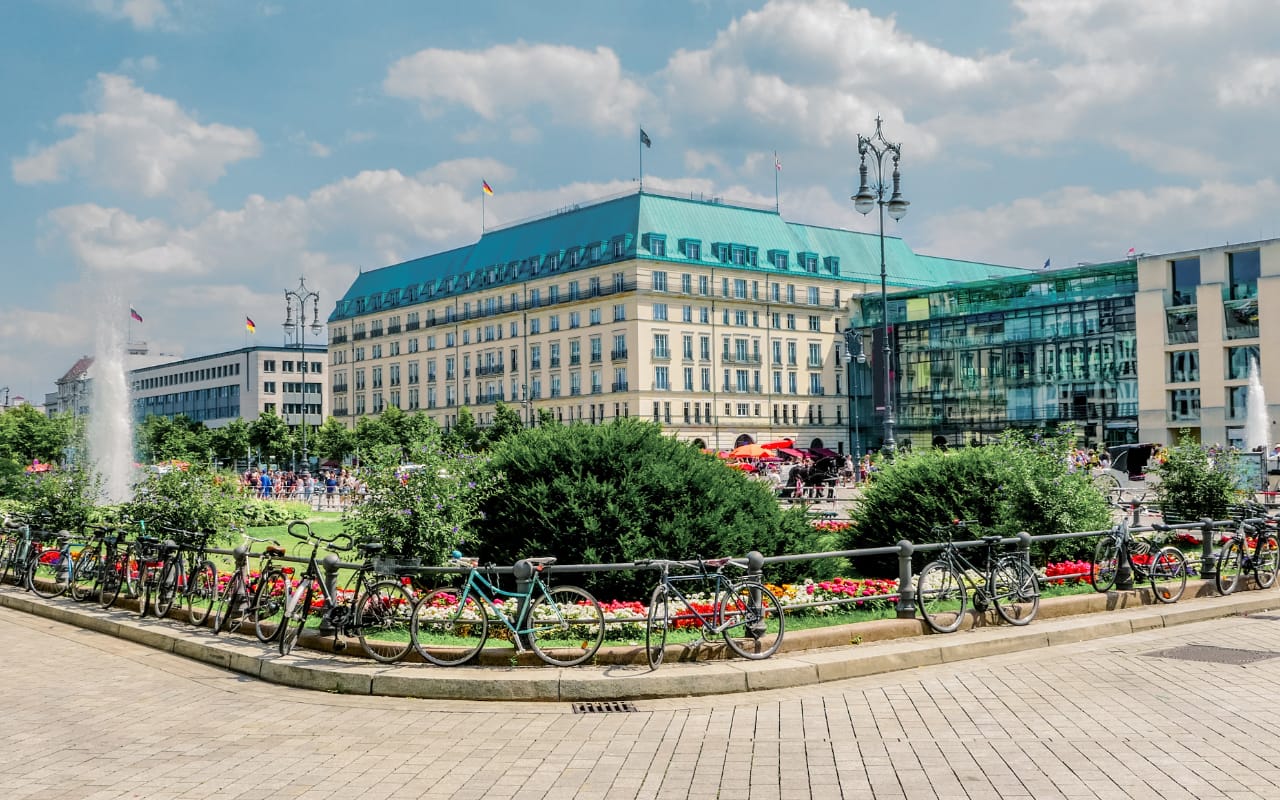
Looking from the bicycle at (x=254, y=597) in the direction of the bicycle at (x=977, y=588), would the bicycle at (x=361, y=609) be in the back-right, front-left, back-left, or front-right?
front-right

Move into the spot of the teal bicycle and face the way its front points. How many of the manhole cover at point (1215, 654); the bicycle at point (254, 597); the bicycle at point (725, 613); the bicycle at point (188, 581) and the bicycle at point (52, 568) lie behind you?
2

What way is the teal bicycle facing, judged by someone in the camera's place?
facing to the left of the viewer

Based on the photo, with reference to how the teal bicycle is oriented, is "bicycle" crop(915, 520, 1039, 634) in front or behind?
behind

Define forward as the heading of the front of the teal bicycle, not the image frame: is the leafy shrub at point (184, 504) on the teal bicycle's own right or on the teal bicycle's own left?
on the teal bicycle's own right

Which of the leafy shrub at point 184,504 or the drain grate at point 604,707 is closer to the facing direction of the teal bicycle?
the leafy shrub

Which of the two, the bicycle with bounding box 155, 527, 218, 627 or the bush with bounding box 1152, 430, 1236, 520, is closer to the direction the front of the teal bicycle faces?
the bicycle

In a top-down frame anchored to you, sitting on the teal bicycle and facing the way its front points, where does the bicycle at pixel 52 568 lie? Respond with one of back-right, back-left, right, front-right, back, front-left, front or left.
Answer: front-right

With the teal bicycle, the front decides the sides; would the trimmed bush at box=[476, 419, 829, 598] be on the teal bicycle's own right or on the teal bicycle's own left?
on the teal bicycle's own right

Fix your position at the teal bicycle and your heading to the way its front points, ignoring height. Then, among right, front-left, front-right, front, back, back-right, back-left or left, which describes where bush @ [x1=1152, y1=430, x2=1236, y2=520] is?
back-right

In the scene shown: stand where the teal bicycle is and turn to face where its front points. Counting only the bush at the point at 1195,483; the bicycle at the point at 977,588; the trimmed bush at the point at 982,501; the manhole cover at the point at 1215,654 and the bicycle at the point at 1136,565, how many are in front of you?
0

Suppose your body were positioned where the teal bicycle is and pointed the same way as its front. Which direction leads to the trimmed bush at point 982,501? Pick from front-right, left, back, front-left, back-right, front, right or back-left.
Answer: back-right

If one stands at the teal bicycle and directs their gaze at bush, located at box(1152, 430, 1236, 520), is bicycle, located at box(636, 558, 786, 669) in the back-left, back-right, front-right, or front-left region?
front-right

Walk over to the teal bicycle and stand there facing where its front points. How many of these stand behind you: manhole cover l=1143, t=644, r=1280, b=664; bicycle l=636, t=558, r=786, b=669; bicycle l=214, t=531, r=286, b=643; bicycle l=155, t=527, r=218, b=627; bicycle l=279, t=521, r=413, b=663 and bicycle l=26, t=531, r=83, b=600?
2

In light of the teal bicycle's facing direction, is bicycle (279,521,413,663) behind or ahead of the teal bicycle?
ahead

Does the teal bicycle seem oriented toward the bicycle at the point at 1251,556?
no

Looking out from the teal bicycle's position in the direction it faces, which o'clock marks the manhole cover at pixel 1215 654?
The manhole cover is roughly at 6 o'clock from the teal bicycle.

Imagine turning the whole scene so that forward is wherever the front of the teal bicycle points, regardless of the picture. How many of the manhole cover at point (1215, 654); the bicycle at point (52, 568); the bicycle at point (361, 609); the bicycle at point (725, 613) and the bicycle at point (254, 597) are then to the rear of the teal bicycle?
2
